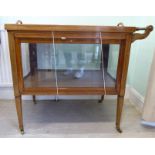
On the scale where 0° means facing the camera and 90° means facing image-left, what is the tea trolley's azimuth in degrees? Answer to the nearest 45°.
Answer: approximately 0°
